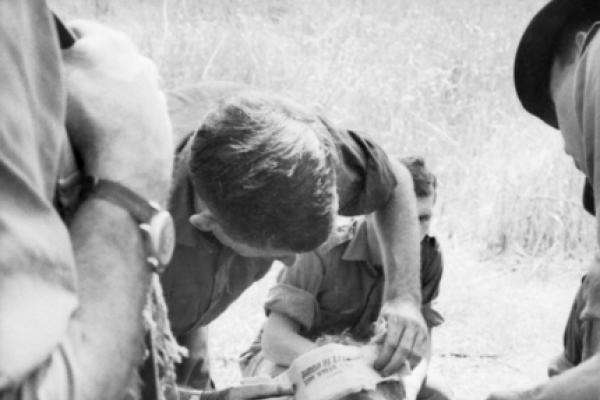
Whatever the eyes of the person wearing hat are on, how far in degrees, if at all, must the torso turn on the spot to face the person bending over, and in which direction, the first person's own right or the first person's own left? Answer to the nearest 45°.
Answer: approximately 45° to the first person's own left

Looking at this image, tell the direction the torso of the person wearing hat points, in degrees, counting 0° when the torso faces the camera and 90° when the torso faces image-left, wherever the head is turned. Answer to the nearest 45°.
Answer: approximately 90°
